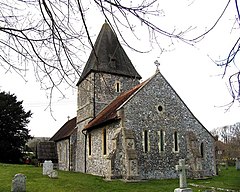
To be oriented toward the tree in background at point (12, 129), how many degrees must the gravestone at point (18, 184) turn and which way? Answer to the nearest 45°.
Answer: approximately 180°

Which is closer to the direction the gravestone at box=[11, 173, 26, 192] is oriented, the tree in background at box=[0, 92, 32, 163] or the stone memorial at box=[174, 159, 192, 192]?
the stone memorial

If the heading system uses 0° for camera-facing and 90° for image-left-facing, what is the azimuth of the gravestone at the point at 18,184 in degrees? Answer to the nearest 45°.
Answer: approximately 0°

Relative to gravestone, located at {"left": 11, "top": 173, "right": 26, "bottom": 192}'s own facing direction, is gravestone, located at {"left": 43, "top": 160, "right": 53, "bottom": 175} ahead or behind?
behind

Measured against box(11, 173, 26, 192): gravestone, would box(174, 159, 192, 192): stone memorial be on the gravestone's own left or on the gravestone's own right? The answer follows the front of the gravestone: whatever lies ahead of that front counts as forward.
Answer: on the gravestone's own left

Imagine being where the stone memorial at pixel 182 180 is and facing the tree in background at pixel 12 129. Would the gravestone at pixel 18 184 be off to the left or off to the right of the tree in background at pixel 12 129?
left

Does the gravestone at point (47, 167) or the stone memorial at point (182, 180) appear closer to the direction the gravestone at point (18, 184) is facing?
the stone memorial
